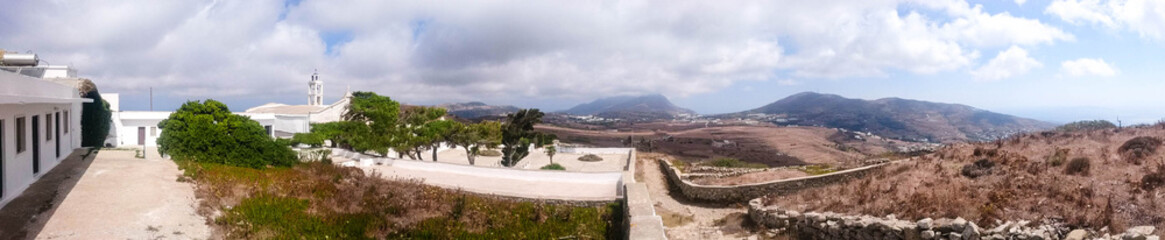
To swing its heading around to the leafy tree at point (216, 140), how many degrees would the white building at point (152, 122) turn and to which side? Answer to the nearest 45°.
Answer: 0° — it already faces it

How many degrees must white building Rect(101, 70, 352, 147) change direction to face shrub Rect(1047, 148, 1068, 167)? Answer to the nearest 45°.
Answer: approximately 45° to its left

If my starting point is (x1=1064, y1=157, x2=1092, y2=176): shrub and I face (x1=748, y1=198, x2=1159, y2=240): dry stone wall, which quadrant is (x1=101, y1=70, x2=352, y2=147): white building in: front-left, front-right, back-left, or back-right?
front-right

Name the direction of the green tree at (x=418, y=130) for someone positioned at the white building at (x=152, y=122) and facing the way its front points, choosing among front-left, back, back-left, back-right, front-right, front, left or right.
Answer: front-left

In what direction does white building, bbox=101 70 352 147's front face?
toward the camera

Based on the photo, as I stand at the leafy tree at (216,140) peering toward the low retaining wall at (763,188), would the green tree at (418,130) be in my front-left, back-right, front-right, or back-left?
front-left

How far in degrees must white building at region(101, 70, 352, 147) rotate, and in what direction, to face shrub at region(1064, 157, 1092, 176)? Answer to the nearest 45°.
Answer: approximately 45° to its left

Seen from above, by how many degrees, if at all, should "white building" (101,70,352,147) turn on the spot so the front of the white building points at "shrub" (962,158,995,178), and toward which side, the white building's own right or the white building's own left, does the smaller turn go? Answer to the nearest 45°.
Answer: approximately 45° to the white building's own left

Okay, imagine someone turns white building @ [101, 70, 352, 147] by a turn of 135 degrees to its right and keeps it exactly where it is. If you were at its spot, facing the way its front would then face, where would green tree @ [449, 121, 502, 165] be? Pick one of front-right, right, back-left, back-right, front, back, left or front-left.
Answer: back
